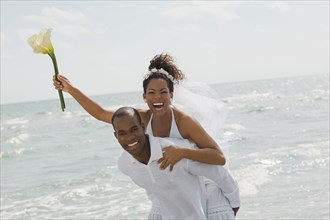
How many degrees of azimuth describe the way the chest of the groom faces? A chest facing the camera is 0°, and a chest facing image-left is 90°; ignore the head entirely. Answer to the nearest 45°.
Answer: approximately 0°
